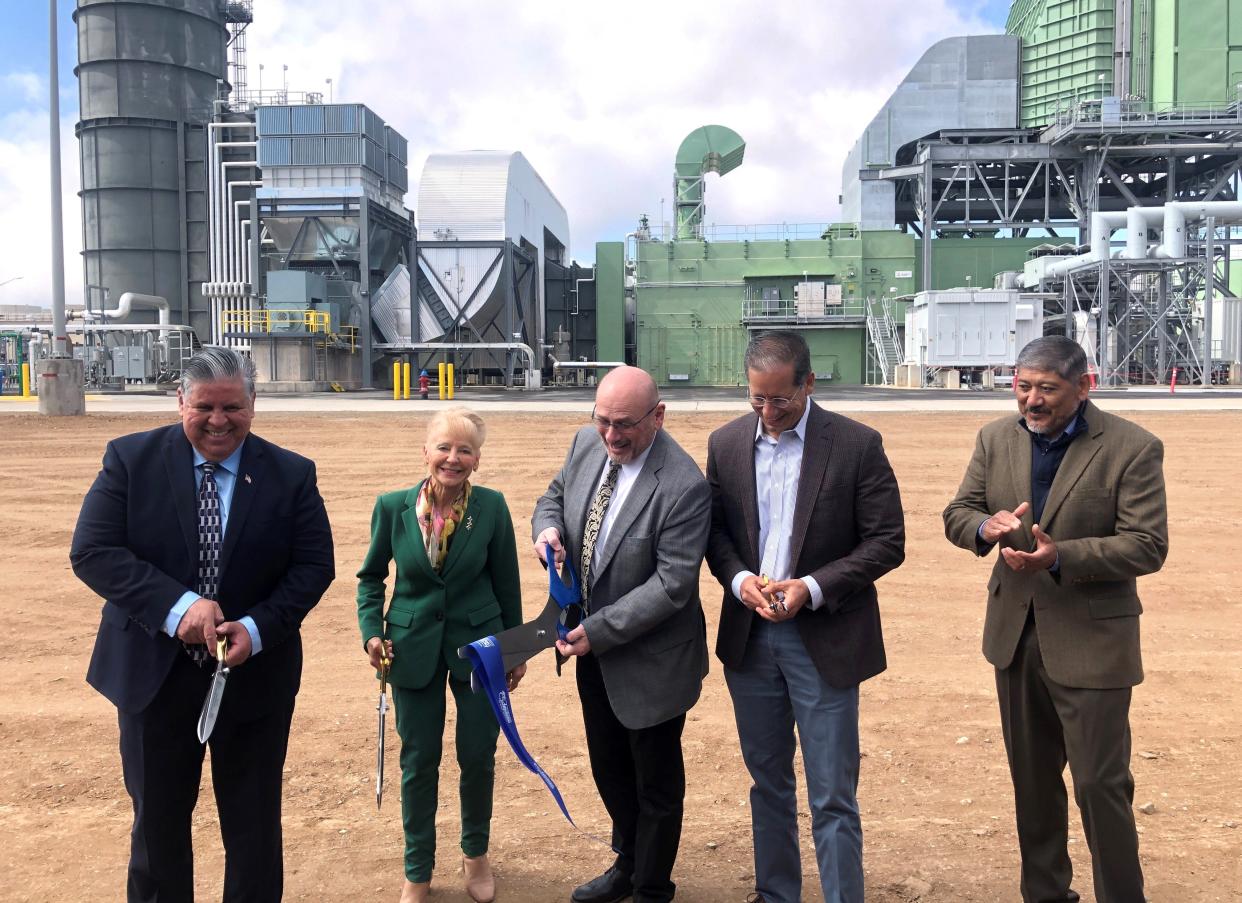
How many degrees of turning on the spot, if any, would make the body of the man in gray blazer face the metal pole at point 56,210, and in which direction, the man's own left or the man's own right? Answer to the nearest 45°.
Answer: approximately 90° to the man's own right

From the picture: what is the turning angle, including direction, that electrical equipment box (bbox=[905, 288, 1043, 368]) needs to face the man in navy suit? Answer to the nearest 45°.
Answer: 0° — it already faces them

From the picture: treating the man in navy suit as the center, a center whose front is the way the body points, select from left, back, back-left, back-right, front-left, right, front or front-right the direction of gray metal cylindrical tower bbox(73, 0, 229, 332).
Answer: back

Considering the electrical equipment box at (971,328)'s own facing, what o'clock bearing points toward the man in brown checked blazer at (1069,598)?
The man in brown checked blazer is roughly at 12 o'clock from the electrical equipment box.

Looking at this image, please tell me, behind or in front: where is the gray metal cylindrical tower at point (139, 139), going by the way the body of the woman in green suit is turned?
behind

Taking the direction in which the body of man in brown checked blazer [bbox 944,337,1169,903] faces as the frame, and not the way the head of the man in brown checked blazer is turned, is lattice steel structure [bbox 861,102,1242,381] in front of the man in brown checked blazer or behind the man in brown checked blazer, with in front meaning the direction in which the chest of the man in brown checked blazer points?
behind

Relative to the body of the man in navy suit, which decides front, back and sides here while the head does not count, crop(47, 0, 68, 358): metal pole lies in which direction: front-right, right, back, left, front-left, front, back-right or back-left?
back

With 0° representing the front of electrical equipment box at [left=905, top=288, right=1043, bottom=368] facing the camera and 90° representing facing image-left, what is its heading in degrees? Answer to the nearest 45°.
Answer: approximately 0°

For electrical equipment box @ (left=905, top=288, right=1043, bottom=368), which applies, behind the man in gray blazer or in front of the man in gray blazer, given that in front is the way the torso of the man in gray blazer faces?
behind

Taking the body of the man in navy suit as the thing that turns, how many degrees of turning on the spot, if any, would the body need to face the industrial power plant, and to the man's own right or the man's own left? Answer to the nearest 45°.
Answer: approximately 180°
